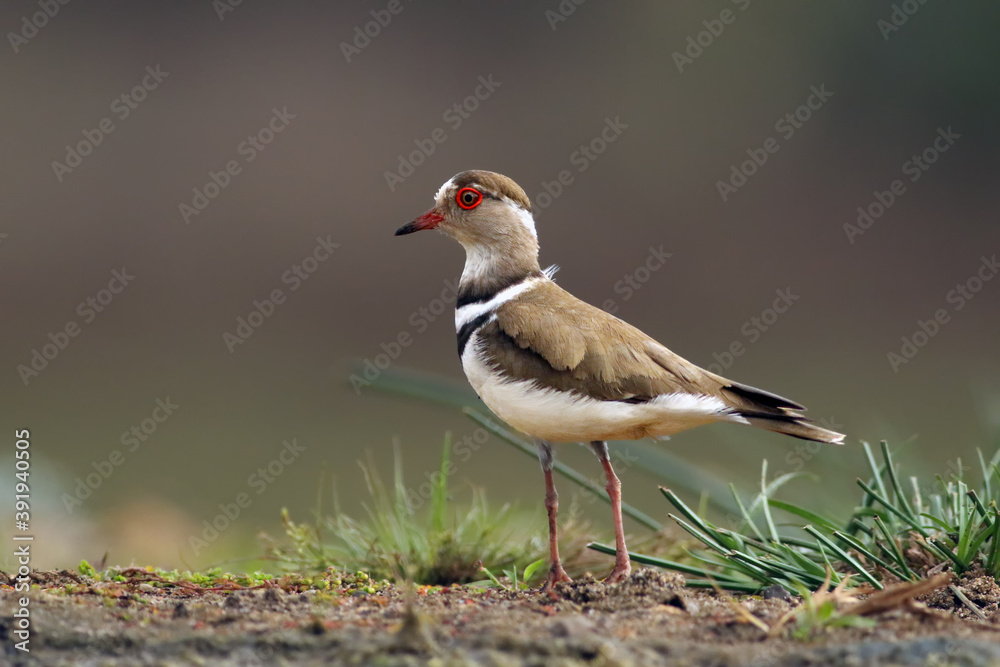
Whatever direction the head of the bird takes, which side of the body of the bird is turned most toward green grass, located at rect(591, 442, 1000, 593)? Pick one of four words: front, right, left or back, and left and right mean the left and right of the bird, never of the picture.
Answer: back

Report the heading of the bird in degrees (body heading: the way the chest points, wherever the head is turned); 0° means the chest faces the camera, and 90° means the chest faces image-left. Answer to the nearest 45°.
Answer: approximately 90°
